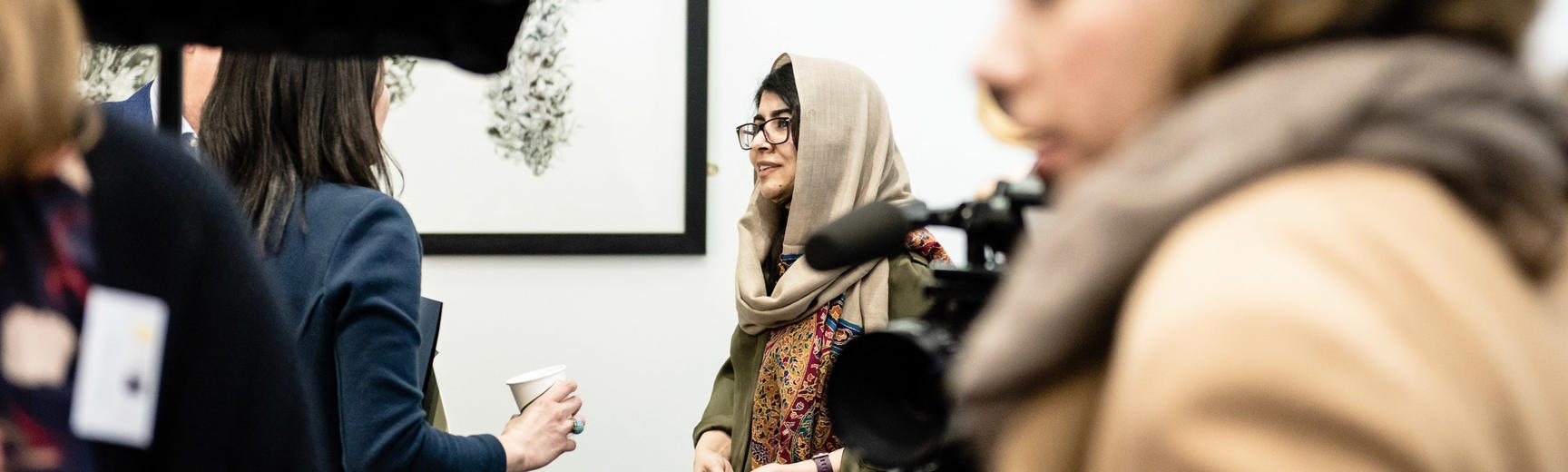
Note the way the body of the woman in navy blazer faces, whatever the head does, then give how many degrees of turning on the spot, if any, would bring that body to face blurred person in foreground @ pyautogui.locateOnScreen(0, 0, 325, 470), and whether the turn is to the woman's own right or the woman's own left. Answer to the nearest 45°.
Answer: approximately 135° to the woman's own right

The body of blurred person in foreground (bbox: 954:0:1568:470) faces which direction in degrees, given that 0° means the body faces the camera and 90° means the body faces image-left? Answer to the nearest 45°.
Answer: approximately 90°

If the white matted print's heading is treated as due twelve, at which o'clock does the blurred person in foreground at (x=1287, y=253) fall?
The blurred person in foreground is roughly at 12 o'clock from the white matted print.

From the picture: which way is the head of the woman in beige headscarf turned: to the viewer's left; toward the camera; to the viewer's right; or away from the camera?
to the viewer's left

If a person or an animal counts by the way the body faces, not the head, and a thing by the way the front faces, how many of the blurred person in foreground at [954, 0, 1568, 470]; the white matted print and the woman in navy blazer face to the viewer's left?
1

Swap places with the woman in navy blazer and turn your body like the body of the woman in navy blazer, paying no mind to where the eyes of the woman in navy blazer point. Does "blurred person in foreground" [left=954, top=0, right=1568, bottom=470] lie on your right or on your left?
on your right

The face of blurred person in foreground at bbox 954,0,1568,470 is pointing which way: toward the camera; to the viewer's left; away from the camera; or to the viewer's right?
to the viewer's left

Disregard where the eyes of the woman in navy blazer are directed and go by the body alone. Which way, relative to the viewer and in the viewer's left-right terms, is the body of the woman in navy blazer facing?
facing away from the viewer and to the right of the viewer

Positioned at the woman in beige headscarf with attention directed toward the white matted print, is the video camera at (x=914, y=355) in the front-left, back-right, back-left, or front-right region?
back-left

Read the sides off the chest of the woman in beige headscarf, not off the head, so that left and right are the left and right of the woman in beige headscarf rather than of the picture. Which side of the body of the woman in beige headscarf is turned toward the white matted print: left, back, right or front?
right

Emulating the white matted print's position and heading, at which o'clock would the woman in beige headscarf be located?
The woman in beige headscarf is roughly at 11 o'clock from the white matted print.
